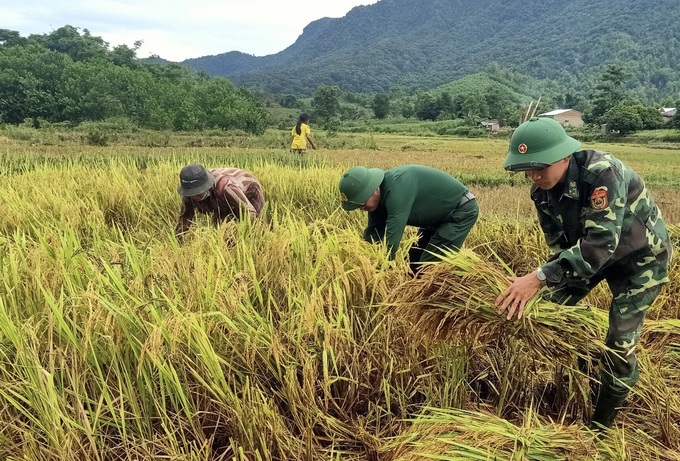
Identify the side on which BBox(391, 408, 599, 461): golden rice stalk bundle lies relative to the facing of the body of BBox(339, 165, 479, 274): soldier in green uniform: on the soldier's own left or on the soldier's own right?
on the soldier's own left

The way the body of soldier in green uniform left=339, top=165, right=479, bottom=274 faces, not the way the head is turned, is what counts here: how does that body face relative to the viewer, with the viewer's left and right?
facing to the left of the viewer

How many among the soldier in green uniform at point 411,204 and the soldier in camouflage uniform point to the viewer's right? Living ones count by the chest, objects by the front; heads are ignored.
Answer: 0

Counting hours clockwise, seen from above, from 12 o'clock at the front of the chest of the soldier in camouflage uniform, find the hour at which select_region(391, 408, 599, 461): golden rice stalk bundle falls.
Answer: The golden rice stalk bundle is roughly at 11 o'clock from the soldier in camouflage uniform.

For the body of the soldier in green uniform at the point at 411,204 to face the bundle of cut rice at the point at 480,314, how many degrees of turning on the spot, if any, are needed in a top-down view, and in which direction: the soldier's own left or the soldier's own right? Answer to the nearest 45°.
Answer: approximately 90° to the soldier's own left

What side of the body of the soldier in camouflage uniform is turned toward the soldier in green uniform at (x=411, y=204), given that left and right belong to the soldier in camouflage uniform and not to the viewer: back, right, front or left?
right

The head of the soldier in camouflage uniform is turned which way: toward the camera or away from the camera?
toward the camera

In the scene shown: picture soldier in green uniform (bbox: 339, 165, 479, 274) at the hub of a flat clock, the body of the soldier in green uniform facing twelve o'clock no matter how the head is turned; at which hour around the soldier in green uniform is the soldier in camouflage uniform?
The soldier in camouflage uniform is roughly at 8 o'clock from the soldier in green uniform.

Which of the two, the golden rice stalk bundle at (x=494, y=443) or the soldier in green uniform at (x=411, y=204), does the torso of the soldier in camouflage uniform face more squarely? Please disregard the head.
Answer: the golden rice stalk bundle

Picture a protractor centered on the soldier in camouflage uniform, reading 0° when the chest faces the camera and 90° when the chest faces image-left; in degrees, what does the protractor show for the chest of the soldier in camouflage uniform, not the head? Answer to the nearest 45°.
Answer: approximately 45°
